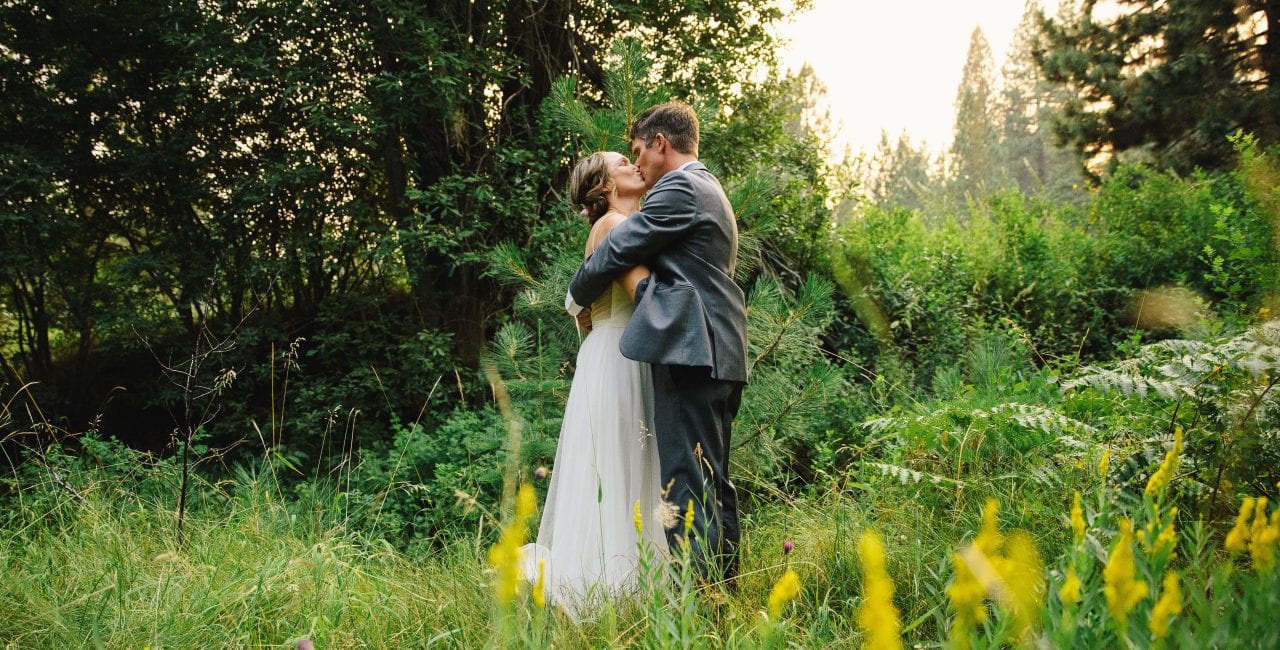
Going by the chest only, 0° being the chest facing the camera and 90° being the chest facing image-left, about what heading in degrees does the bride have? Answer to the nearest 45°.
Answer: approximately 270°

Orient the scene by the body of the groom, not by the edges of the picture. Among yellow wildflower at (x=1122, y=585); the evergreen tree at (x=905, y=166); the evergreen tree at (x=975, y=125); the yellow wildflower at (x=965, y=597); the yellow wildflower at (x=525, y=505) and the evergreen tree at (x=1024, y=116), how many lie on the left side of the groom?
3

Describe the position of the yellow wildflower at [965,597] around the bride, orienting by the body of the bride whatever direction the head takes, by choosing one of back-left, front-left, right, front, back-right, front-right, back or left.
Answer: right

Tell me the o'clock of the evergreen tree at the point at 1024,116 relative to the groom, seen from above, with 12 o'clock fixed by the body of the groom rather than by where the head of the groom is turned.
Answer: The evergreen tree is roughly at 4 o'clock from the groom.

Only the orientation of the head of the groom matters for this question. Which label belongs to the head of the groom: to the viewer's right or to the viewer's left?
to the viewer's left

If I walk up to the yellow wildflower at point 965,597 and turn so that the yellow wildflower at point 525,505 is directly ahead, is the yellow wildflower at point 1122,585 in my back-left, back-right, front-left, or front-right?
back-right

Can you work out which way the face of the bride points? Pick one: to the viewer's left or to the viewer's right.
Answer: to the viewer's right

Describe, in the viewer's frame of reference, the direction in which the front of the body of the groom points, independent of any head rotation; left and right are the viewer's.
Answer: facing to the left of the viewer

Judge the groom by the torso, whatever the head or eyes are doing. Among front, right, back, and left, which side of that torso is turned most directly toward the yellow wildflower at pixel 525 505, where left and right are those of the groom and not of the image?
left

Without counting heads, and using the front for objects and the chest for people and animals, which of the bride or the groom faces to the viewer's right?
the bride

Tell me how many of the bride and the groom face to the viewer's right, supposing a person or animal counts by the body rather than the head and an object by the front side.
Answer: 1

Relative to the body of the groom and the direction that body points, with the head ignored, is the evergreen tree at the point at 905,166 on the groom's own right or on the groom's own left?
on the groom's own right

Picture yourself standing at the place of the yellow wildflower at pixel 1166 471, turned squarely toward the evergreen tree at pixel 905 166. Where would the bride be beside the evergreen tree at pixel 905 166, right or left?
left

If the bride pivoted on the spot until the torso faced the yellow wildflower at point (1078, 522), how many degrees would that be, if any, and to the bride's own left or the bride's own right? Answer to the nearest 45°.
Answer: approximately 45° to the bride's own right

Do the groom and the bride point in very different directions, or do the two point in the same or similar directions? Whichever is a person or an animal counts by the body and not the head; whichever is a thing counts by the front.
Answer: very different directions
